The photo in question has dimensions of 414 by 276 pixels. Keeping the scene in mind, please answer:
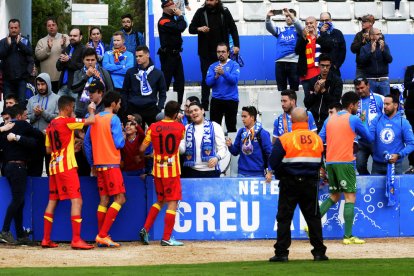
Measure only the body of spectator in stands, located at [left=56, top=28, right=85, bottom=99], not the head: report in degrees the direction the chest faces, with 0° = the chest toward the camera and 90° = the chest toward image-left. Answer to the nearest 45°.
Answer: approximately 45°

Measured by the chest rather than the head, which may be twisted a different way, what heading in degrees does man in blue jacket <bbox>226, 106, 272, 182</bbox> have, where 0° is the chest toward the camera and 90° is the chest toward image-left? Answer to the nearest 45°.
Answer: approximately 45°

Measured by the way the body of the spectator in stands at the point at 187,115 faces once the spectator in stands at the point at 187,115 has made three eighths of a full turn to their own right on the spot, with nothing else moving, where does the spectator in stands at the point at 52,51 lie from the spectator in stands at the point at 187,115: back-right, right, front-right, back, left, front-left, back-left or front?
front-left

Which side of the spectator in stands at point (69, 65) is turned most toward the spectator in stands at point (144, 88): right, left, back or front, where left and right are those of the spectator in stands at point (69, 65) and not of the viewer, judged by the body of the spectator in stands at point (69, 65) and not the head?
left

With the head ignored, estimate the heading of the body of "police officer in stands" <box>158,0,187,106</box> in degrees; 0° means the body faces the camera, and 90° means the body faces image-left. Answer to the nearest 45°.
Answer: approximately 315°

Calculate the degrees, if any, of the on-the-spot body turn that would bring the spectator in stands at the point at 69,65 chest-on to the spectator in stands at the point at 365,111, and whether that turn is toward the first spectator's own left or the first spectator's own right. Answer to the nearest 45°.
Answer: approximately 135° to the first spectator's own left
